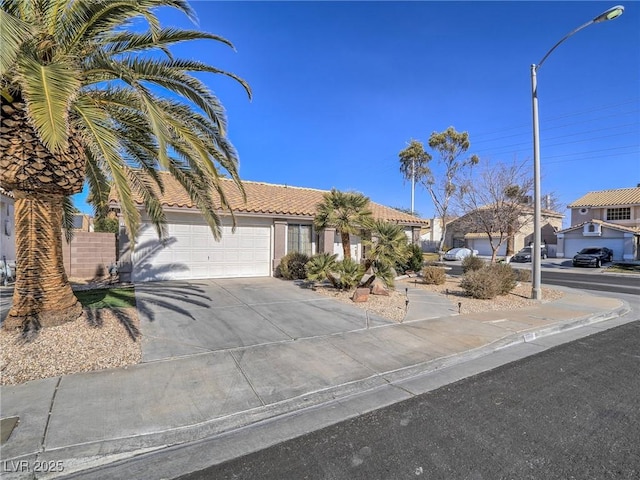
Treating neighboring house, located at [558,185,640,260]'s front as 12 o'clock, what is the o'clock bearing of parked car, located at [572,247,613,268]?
The parked car is roughly at 12 o'clock from the neighboring house.

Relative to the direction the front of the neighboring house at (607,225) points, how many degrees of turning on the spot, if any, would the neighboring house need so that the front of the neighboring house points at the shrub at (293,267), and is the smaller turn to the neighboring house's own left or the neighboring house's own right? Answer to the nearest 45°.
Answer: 0° — it already faces it

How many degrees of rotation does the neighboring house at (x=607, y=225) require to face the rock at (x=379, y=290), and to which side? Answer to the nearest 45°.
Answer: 0° — it already faces it

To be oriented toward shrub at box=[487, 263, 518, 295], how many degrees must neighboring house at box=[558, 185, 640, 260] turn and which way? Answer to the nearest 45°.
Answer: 0° — it already faces it

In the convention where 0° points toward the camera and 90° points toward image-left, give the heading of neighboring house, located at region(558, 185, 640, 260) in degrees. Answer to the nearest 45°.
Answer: approximately 0°
